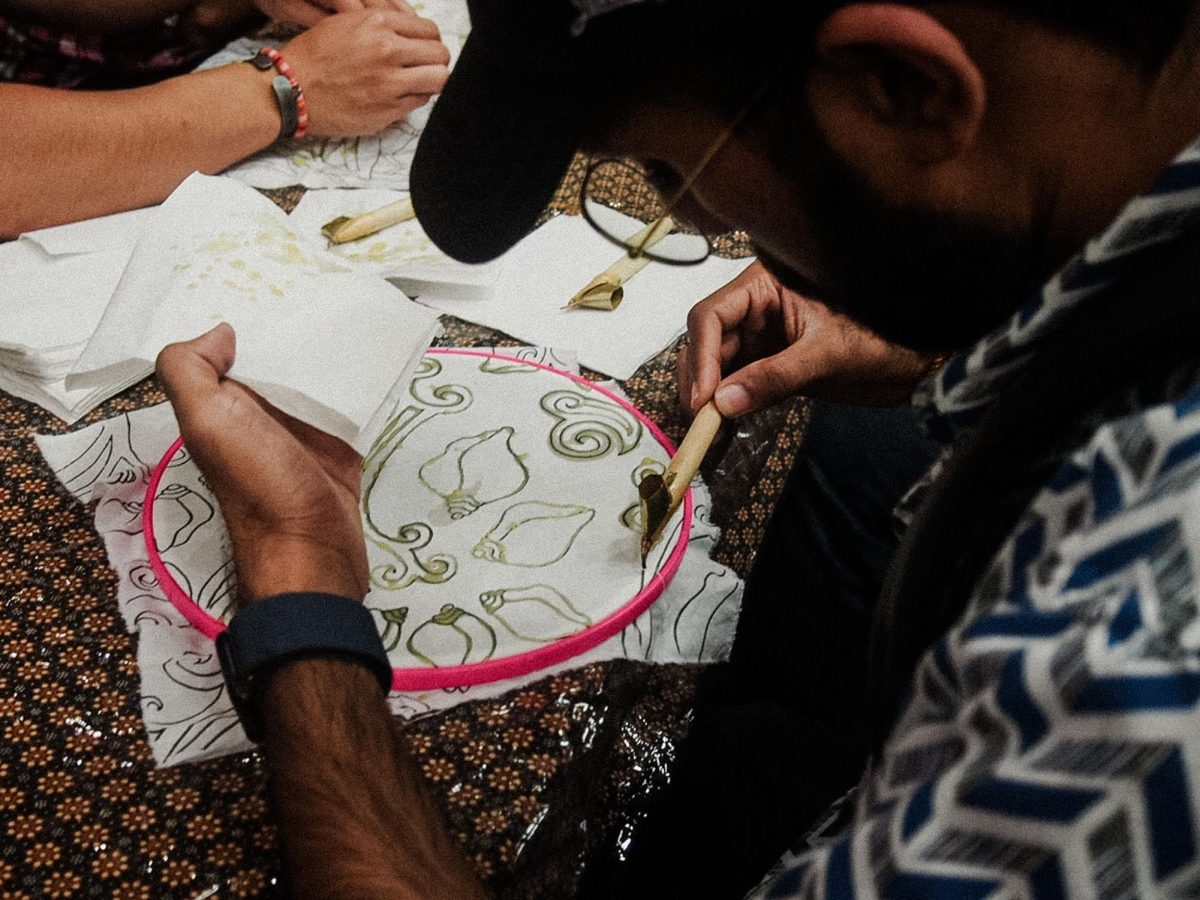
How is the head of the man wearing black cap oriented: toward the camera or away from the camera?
away from the camera

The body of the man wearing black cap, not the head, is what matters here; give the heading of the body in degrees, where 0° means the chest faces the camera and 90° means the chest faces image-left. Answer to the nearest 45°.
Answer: approximately 90°

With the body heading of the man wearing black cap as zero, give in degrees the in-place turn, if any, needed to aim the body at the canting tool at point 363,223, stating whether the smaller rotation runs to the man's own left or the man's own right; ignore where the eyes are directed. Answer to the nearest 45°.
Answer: approximately 45° to the man's own right
